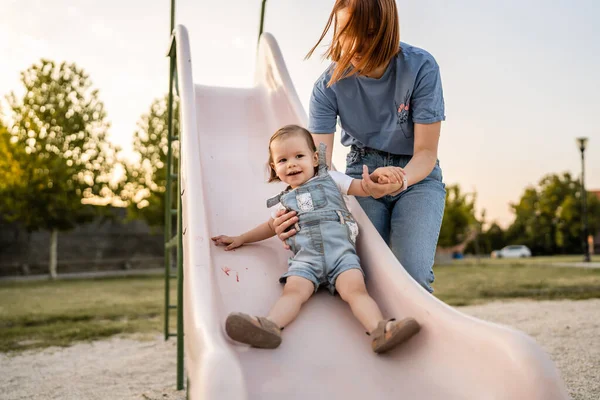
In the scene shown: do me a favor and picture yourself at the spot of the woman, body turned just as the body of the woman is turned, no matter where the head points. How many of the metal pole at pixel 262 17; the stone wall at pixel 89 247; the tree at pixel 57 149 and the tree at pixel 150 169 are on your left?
0

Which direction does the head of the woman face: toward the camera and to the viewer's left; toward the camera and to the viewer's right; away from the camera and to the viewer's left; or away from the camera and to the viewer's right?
toward the camera and to the viewer's left

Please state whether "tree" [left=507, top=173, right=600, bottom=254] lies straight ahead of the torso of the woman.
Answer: no

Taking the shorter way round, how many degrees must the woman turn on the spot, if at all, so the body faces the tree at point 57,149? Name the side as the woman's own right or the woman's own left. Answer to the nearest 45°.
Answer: approximately 90° to the woman's own right

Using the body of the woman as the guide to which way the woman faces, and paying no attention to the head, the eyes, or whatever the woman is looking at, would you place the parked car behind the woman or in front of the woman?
behind

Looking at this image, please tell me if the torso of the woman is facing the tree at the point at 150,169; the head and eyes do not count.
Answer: no

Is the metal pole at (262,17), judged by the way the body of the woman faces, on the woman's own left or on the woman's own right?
on the woman's own right

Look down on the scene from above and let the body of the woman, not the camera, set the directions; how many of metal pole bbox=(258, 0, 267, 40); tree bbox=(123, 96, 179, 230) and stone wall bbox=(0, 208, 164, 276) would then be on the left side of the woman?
0

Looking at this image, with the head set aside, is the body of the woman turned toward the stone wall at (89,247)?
no

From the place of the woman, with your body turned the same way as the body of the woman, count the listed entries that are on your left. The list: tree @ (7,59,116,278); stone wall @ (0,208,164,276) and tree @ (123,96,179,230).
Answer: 0

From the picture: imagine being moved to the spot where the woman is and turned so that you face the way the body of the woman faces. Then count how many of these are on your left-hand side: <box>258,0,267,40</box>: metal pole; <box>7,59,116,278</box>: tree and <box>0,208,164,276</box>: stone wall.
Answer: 0
